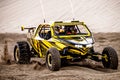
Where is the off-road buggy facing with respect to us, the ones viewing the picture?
facing the viewer and to the right of the viewer
